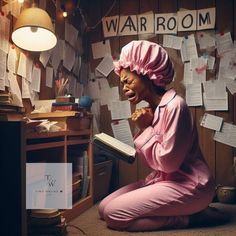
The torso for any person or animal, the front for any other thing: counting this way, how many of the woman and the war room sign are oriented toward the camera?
1

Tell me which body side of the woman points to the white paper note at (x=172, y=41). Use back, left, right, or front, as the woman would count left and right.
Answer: right

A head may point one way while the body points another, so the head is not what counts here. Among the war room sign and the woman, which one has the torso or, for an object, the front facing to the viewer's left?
the woman

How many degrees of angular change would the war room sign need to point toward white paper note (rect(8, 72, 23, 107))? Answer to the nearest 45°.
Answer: approximately 45° to its right

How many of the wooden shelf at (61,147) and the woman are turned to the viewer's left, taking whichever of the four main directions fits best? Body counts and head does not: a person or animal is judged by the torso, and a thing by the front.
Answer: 1

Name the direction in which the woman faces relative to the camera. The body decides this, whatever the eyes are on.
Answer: to the viewer's left

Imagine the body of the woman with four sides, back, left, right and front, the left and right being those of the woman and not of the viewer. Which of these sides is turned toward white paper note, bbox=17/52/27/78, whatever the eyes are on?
front

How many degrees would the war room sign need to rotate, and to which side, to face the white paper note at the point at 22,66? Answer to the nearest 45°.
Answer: approximately 45° to its right

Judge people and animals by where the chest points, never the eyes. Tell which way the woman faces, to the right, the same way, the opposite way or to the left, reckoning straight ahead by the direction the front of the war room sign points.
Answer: to the right

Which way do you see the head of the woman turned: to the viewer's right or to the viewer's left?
to the viewer's left

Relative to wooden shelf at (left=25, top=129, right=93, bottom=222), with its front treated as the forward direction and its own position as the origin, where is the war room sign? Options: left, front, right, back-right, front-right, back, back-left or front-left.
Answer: left
